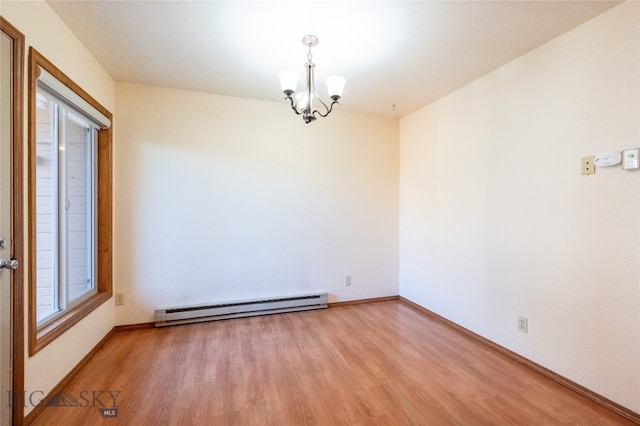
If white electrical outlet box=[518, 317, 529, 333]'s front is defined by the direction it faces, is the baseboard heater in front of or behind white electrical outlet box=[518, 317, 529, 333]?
in front

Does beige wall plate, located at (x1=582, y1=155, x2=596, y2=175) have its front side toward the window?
yes

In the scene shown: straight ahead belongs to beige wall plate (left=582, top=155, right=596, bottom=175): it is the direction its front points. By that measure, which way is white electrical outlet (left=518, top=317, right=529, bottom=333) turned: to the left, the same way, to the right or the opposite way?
the same way

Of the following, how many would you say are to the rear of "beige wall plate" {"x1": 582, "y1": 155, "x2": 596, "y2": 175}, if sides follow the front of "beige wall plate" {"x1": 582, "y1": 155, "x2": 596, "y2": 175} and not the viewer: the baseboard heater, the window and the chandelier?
0

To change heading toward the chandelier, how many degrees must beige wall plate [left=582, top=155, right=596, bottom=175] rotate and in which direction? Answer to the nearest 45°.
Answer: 0° — it already faces it

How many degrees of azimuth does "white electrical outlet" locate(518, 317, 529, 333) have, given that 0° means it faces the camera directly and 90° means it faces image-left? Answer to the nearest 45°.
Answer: approximately 45°

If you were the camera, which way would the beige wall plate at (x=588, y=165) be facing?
facing the viewer and to the left of the viewer

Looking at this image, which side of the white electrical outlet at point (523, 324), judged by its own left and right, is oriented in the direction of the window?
front

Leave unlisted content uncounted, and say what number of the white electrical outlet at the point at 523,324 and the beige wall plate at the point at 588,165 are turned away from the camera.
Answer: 0
